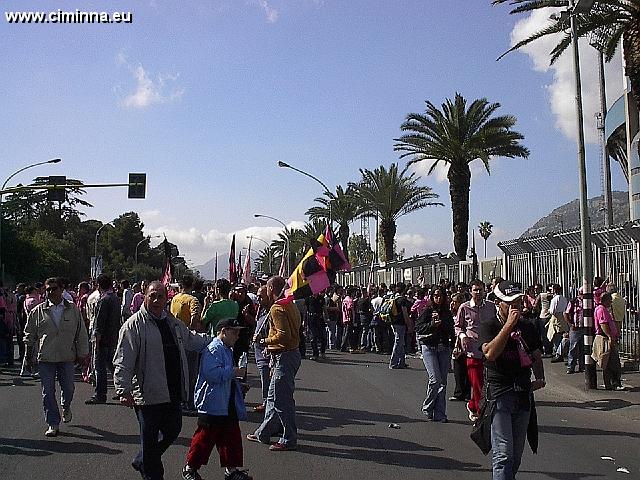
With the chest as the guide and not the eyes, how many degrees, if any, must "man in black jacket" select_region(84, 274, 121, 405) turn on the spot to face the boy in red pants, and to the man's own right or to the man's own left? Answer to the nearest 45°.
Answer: approximately 90° to the man's own left

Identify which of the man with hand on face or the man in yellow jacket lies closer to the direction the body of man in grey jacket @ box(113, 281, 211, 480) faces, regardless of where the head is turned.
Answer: the man with hand on face

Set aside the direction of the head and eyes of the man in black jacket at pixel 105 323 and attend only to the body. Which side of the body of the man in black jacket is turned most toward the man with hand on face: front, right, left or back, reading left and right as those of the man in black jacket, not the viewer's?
left

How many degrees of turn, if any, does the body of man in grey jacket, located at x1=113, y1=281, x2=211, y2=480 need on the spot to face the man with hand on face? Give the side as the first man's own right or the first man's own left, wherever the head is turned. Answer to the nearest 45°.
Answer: approximately 45° to the first man's own left

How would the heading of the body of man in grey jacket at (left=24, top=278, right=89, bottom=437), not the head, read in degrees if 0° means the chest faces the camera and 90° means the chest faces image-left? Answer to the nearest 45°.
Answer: approximately 0°

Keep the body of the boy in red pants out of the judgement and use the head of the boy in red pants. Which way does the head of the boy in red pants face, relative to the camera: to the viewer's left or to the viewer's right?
to the viewer's right

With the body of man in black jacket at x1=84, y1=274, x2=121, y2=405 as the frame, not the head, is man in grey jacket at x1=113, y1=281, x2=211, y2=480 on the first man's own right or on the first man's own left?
on the first man's own left

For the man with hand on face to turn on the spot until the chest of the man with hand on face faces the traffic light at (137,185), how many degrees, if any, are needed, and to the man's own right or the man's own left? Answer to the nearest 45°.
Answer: approximately 180°
